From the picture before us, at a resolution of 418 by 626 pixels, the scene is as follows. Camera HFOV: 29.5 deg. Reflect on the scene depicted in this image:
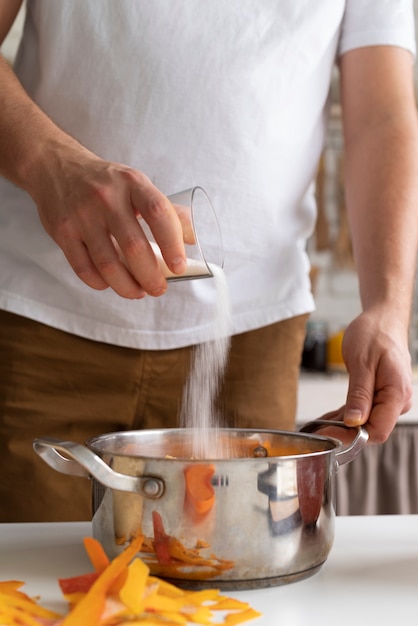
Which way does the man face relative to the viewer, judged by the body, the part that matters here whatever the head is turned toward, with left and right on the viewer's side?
facing the viewer
